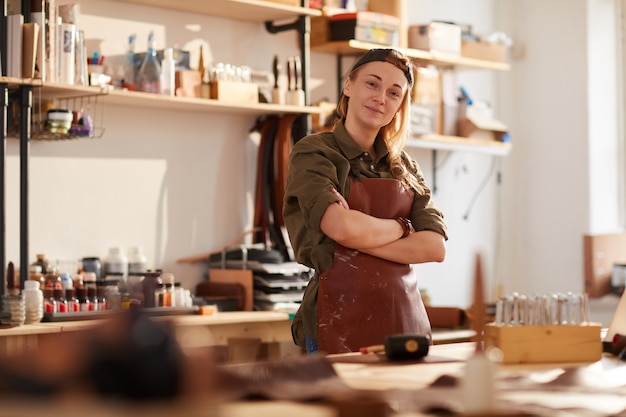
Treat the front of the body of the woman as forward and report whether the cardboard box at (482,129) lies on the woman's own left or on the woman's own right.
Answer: on the woman's own left

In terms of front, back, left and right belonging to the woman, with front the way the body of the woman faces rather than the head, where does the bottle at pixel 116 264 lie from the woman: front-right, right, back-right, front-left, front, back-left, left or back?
back

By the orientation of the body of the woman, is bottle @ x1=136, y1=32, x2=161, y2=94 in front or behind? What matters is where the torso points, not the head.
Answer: behind

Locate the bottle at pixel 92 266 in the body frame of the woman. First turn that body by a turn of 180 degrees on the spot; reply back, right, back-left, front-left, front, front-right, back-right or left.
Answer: front

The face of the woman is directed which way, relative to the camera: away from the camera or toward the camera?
toward the camera

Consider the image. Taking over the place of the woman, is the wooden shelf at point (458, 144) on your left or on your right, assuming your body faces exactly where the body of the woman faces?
on your left

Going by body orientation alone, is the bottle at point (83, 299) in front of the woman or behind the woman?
behind

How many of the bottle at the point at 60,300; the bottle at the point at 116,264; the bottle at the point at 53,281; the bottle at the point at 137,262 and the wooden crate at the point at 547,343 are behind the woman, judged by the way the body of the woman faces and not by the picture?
4
